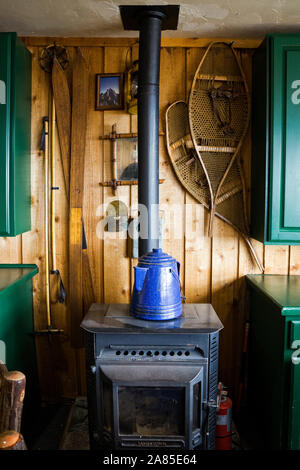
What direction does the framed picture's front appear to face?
toward the camera

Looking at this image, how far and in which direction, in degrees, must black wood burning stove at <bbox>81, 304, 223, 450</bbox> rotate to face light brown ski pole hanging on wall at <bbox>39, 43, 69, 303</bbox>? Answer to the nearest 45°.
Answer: approximately 135° to its right

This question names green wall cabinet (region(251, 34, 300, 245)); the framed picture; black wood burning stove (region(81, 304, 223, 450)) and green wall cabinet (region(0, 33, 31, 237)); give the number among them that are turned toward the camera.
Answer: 4

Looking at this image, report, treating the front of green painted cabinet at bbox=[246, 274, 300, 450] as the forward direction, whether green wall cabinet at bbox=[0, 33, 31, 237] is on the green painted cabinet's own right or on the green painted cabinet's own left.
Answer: on the green painted cabinet's own right

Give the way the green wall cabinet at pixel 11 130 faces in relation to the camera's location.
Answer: facing the viewer

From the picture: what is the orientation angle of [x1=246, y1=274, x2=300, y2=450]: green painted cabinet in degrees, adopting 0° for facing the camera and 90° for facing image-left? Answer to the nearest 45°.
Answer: approximately 0°

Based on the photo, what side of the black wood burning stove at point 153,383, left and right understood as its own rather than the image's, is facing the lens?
front

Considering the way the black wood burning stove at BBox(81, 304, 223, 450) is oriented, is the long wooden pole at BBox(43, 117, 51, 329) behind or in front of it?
behind
